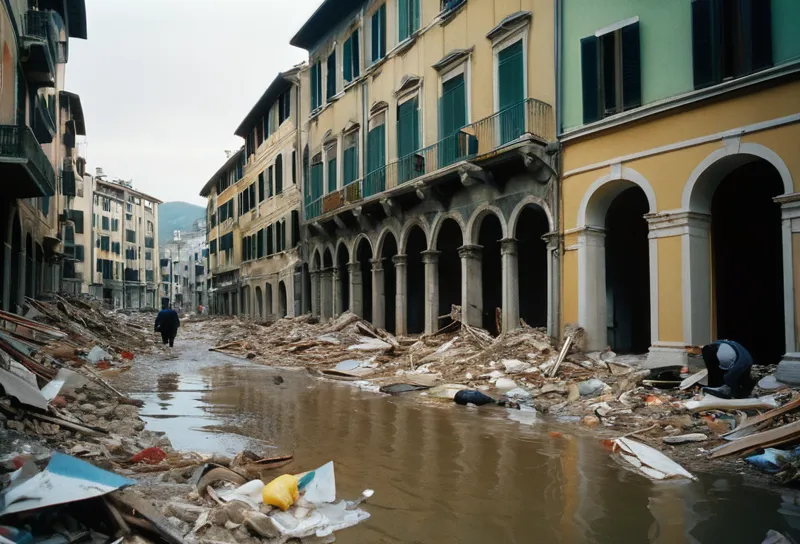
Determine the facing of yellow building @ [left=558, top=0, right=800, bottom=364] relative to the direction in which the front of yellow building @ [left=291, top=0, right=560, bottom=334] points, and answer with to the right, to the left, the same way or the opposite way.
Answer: the same way

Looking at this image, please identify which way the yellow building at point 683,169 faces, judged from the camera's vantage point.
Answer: facing the viewer and to the left of the viewer

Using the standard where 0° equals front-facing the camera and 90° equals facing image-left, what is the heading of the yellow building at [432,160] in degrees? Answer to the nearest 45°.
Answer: approximately 45°

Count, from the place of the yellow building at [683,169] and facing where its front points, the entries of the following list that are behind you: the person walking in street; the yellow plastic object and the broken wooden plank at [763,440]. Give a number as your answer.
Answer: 0

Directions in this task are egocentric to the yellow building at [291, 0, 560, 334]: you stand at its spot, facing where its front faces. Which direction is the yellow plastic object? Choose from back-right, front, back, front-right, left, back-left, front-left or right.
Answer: front-left

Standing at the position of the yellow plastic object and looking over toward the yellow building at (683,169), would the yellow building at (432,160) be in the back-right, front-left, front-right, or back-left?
front-left

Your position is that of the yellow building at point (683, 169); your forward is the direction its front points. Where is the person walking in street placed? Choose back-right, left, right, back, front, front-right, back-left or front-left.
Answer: front-right

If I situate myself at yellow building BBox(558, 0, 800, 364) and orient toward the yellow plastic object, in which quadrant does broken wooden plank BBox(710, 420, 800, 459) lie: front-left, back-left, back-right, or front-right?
front-left

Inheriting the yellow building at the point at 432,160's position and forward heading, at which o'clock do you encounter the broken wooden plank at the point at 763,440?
The broken wooden plank is roughly at 10 o'clock from the yellow building.

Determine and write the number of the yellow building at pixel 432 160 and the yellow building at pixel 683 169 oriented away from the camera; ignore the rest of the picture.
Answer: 0

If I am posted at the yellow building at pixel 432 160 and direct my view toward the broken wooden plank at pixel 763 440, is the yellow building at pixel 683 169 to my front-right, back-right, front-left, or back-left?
front-left

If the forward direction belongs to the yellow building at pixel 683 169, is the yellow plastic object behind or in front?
in front

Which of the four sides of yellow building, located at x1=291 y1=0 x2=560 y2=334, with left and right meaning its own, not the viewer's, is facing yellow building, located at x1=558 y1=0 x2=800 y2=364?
left
